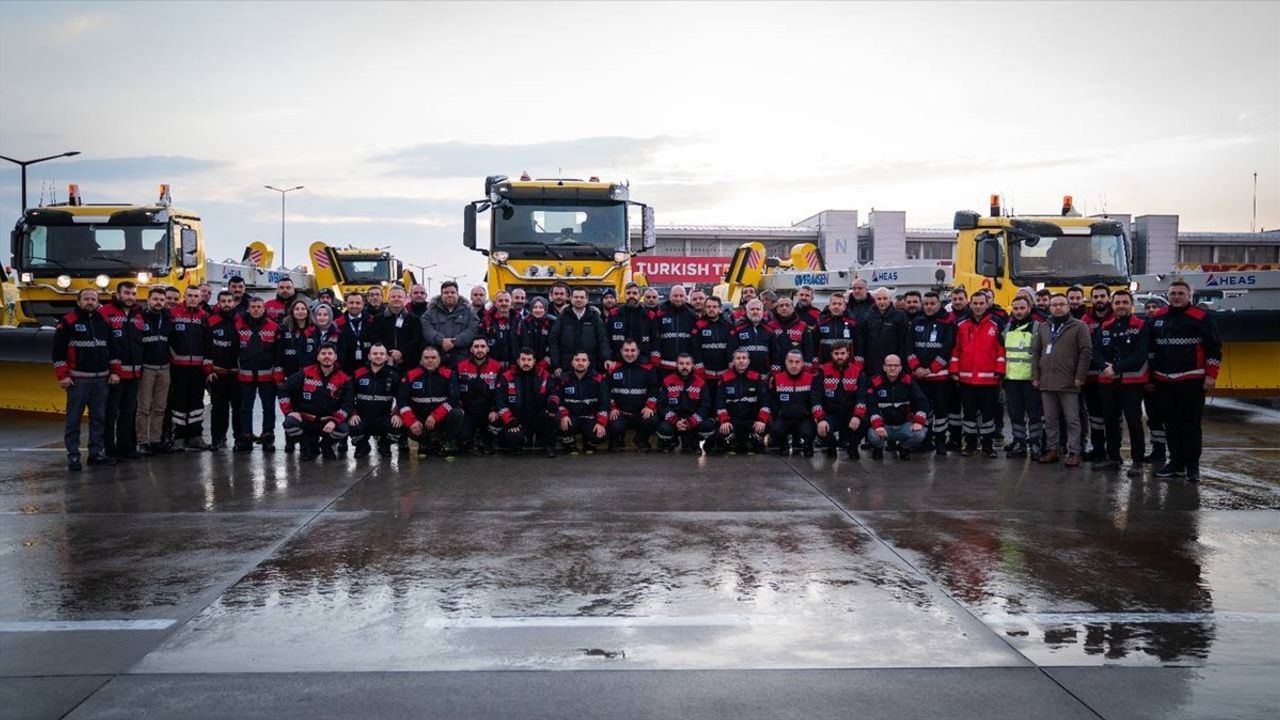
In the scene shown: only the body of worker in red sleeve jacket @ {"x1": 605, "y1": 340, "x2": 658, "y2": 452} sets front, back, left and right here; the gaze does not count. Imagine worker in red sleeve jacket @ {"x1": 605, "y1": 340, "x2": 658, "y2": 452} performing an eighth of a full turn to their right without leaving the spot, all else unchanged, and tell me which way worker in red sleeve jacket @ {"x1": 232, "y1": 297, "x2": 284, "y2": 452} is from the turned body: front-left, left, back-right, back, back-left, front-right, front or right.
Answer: front-right

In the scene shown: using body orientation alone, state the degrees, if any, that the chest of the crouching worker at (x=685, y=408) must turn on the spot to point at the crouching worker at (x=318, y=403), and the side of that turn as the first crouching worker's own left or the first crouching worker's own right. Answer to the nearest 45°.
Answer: approximately 90° to the first crouching worker's own right

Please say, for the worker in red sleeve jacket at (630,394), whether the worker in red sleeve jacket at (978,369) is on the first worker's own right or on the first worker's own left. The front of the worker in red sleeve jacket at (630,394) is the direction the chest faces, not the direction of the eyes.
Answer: on the first worker's own left

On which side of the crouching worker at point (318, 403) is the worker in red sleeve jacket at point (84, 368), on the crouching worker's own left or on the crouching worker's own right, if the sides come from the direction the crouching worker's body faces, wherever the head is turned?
on the crouching worker's own right

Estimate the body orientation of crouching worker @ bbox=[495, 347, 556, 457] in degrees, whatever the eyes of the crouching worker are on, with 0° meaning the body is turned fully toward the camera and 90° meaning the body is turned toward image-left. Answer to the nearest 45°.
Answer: approximately 0°

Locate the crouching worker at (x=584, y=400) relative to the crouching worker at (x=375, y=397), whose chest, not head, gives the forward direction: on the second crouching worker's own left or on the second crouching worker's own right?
on the second crouching worker's own left

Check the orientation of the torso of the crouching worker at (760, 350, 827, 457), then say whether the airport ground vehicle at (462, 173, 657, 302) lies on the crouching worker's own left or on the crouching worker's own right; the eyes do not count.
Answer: on the crouching worker's own right

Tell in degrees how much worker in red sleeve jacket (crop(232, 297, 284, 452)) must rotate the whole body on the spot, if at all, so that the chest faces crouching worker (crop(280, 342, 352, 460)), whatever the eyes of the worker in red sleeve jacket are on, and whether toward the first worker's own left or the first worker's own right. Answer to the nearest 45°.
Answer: approximately 45° to the first worker's own left
